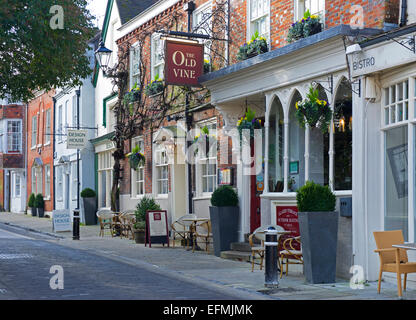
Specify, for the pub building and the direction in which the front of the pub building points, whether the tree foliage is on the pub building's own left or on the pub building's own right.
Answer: on the pub building's own right

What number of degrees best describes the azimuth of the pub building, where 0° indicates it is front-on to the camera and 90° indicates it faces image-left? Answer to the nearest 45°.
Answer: approximately 45°

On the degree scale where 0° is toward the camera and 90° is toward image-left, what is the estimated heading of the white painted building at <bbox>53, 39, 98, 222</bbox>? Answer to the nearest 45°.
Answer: approximately 45°

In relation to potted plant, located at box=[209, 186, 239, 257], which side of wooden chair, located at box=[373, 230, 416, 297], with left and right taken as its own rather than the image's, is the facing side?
back

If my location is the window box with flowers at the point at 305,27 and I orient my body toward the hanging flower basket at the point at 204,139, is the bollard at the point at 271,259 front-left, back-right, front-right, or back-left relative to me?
back-left
